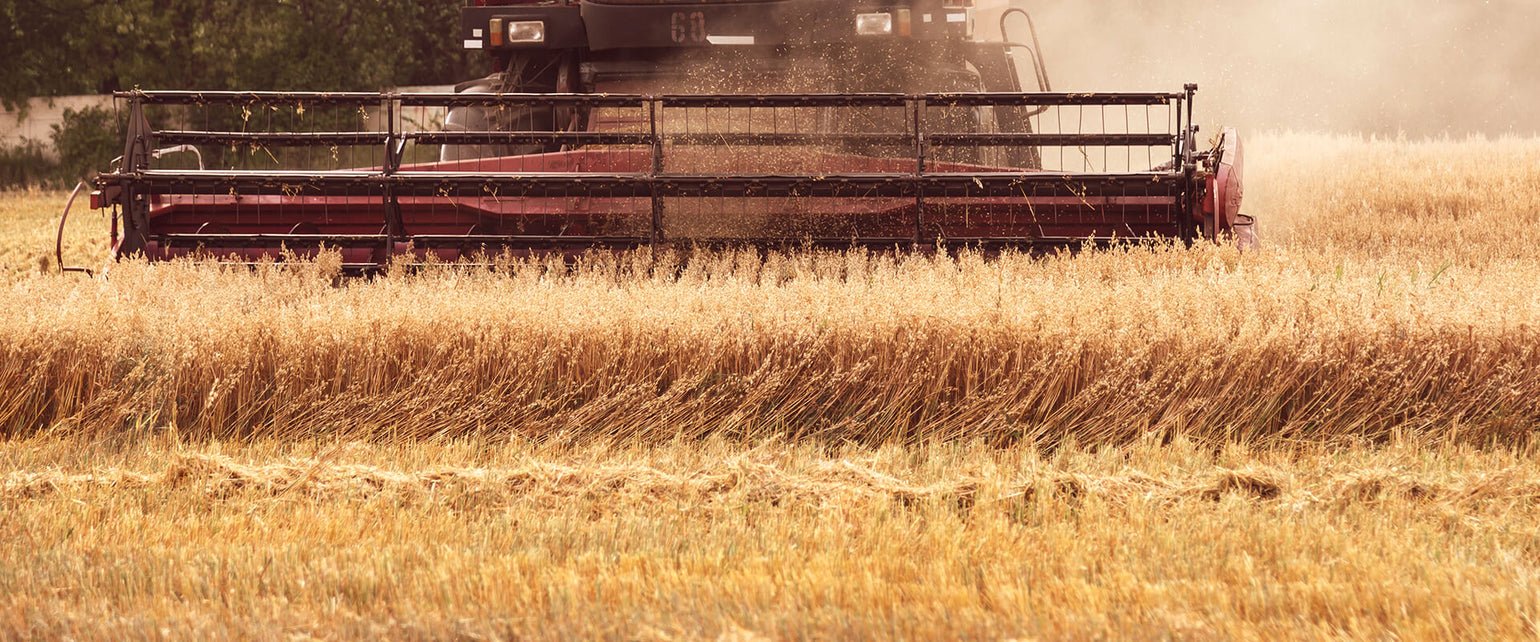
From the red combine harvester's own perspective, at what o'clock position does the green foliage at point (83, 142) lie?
The green foliage is roughly at 5 o'clock from the red combine harvester.

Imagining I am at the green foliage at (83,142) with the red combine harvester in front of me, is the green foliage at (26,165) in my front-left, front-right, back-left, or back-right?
back-right

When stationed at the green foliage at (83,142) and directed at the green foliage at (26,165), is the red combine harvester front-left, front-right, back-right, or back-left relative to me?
back-left

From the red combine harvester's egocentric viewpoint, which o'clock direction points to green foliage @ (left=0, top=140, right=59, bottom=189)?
The green foliage is roughly at 5 o'clock from the red combine harvester.

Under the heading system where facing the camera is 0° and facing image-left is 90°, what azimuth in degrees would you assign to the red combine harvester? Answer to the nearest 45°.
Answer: approximately 0°
